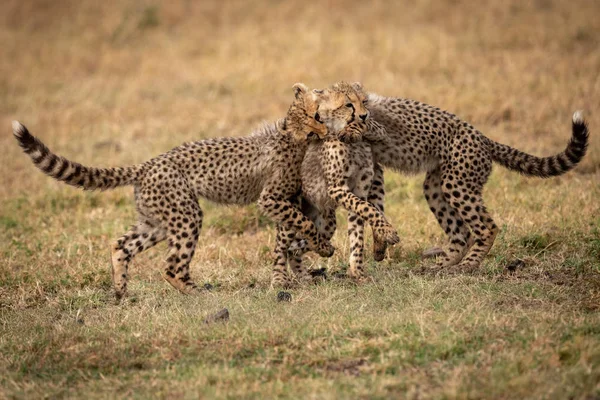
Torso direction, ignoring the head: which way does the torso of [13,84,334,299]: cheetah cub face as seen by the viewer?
to the viewer's right

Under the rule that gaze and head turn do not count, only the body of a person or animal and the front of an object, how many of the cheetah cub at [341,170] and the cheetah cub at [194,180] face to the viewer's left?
0

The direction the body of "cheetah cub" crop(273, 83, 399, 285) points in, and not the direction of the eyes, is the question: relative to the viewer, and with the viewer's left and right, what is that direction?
facing the viewer and to the right of the viewer

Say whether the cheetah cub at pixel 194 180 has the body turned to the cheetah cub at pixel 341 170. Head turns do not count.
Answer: yes

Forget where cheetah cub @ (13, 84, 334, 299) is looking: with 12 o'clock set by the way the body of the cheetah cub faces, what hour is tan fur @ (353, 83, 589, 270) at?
The tan fur is roughly at 12 o'clock from the cheetah cub.

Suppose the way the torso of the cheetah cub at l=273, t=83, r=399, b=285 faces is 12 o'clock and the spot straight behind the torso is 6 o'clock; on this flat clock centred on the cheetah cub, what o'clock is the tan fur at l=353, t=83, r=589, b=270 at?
The tan fur is roughly at 10 o'clock from the cheetah cub.
